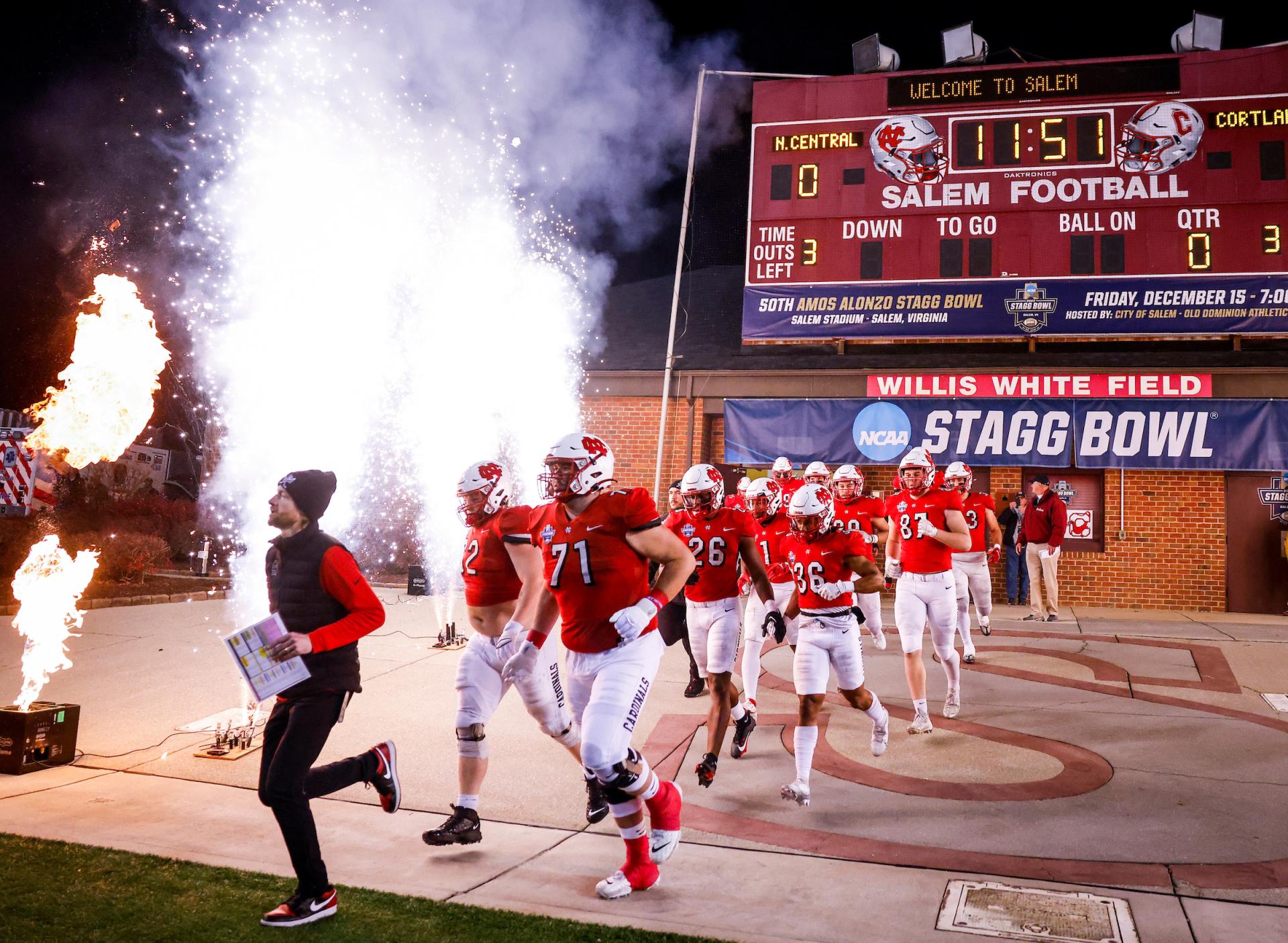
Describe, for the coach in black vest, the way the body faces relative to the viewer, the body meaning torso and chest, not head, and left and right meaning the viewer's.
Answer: facing to the left of the viewer

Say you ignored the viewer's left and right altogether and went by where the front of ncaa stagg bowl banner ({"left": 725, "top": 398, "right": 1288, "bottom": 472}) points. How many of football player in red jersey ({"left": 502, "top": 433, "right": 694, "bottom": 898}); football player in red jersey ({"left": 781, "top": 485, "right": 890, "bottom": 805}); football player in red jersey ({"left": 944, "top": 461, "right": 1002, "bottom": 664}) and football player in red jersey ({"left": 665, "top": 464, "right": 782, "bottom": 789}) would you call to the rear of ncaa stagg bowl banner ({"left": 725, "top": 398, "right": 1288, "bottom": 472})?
0

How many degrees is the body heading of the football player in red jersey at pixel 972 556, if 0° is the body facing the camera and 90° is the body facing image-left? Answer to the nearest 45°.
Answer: approximately 45°

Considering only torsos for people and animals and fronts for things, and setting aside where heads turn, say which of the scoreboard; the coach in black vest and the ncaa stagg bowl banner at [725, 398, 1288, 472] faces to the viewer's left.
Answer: the coach in black vest

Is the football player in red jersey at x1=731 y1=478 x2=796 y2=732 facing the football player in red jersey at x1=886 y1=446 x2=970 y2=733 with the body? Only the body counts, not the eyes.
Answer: no

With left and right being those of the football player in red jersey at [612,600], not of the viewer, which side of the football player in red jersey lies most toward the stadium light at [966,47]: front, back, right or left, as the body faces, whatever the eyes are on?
back

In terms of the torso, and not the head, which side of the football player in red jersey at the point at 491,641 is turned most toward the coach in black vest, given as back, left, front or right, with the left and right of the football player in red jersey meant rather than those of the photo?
front

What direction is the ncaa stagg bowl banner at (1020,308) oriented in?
toward the camera

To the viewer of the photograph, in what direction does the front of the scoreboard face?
facing the viewer

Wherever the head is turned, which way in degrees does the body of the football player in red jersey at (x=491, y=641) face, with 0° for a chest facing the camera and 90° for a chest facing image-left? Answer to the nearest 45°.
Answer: approximately 45°

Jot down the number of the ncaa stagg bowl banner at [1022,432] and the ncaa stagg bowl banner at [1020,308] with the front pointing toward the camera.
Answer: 2

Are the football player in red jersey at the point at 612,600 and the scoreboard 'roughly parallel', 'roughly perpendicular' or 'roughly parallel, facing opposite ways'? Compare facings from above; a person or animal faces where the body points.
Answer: roughly parallel

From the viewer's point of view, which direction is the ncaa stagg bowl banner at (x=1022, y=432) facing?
toward the camera

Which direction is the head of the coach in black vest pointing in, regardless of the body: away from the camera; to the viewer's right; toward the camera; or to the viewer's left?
to the viewer's left

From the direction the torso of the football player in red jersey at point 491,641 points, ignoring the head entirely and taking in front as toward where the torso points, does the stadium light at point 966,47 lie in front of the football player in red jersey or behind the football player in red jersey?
behind

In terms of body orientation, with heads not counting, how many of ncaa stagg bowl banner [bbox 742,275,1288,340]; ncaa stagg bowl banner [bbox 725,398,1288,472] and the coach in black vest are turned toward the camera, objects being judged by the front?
2

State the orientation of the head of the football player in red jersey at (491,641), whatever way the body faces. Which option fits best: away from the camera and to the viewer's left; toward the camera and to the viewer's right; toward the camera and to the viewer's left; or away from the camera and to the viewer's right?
toward the camera and to the viewer's left

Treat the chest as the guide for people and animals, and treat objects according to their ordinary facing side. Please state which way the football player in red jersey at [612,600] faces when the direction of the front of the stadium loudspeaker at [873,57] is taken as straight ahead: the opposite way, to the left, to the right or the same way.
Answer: the same way
